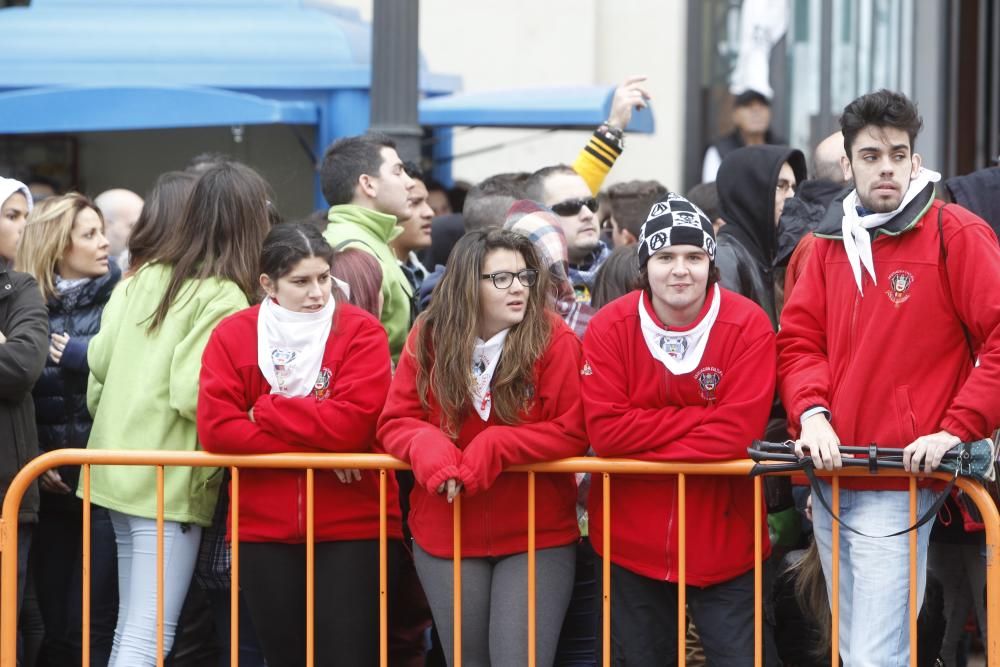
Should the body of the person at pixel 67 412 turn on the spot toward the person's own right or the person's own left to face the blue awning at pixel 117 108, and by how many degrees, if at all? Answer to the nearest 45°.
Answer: approximately 135° to the person's own left

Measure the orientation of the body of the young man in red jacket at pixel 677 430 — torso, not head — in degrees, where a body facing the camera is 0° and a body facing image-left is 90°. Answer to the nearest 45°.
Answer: approximately 0°

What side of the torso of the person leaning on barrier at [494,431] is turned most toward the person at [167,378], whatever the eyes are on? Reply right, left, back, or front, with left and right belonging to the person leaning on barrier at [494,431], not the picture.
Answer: right

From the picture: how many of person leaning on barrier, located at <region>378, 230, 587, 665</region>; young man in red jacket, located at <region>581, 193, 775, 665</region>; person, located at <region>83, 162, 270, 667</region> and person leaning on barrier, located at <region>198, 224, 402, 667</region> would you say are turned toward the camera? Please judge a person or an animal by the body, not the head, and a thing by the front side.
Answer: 3

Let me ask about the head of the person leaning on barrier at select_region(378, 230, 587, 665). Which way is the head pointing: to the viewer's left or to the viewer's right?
to the viewer's right

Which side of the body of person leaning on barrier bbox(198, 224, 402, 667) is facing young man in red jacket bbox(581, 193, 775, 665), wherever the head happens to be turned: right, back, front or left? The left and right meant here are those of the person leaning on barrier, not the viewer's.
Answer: left

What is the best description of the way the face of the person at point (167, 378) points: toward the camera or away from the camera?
away from the camera

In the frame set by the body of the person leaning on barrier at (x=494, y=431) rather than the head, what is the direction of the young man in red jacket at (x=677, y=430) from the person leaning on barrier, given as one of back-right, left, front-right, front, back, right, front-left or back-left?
left
